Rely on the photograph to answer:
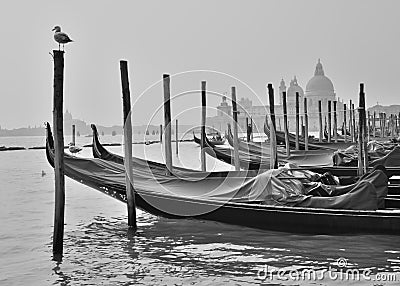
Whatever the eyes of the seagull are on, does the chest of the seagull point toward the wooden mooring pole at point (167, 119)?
no
